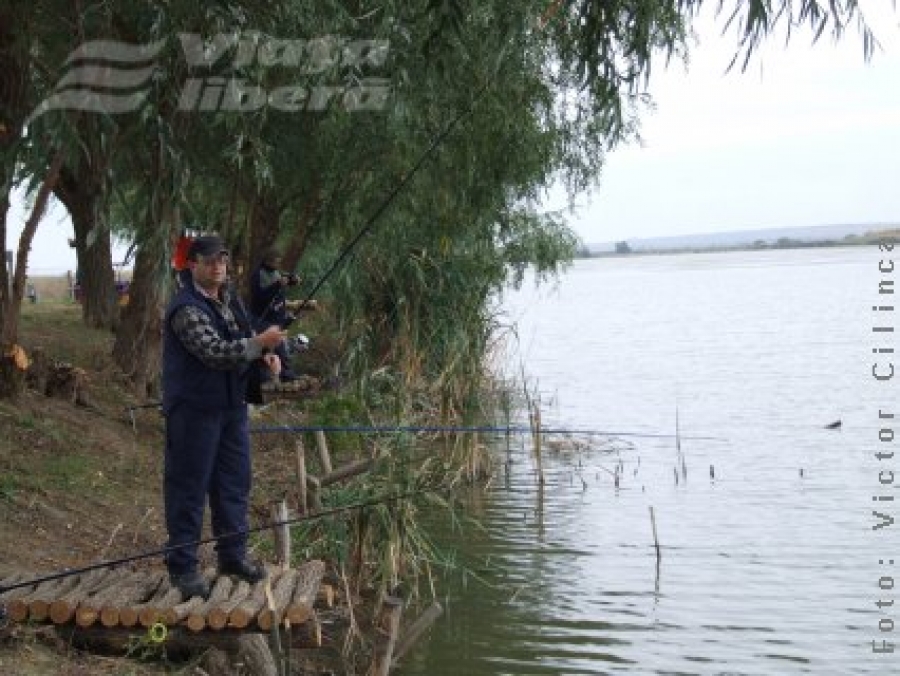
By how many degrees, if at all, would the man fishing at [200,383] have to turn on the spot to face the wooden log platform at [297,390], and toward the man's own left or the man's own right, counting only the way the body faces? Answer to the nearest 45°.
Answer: approximately 135° to the man's own left

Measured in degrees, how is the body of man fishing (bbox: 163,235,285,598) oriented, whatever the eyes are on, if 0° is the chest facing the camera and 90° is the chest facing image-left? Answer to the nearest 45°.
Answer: approximately 315°

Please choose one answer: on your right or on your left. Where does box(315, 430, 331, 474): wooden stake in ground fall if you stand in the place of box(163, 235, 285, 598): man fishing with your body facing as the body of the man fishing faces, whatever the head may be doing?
on your left
